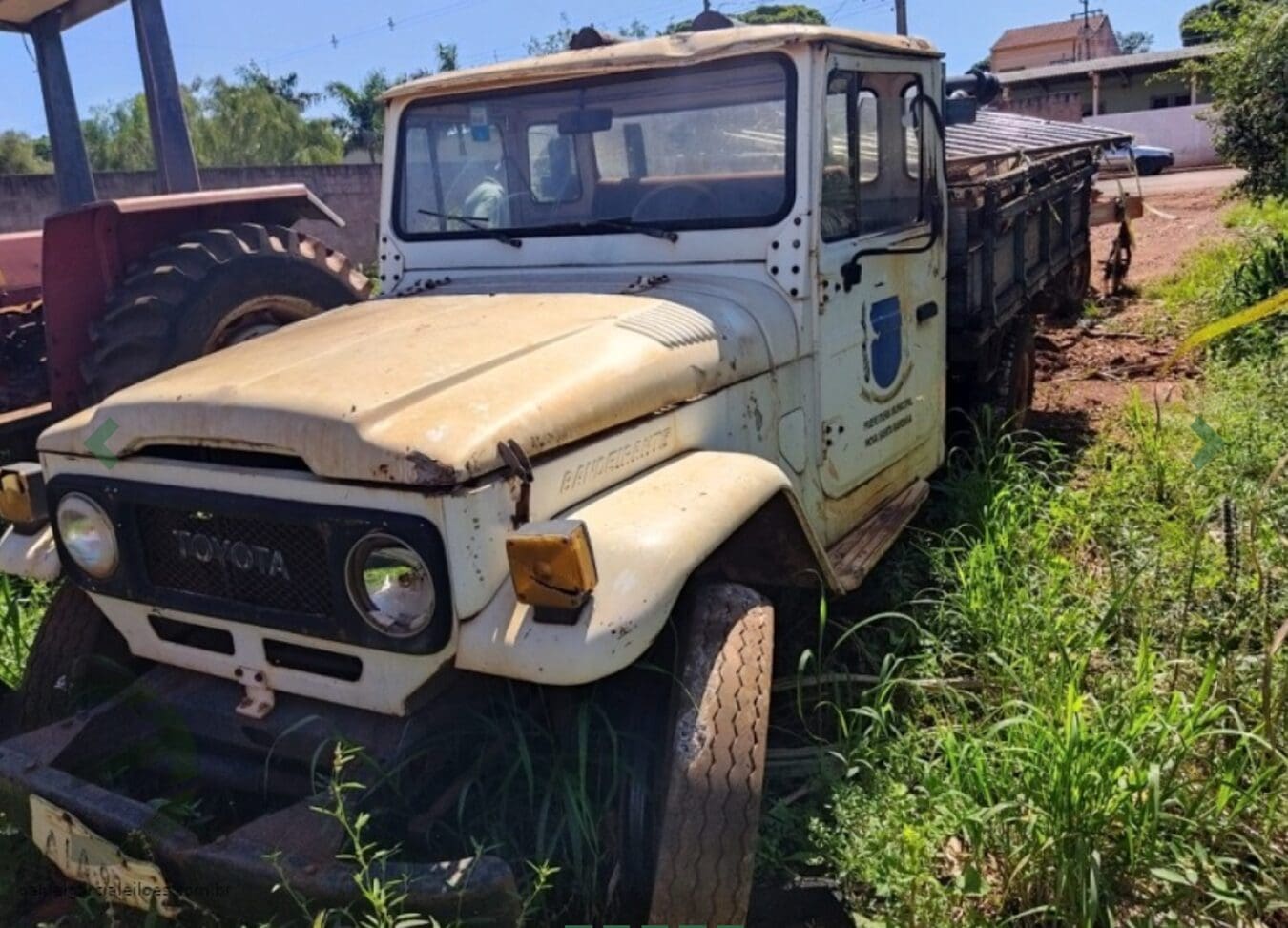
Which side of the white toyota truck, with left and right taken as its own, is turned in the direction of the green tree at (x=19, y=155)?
right

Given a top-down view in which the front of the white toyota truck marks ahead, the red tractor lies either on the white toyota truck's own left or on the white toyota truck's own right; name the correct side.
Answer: on the white toyota truck's own right

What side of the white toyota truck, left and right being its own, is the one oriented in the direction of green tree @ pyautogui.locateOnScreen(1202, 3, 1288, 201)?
back

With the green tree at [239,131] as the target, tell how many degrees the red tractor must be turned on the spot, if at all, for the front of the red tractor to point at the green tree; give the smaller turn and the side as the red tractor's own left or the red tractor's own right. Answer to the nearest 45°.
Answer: approximately 135° to the red tractor's own right

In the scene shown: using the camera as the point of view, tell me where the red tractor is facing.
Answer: facing the viewer and to the left of the viewer

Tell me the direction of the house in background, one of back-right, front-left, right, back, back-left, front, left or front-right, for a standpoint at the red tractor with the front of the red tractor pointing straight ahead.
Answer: back

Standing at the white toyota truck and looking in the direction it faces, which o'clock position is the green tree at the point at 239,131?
The green tree is roughly at 4 o'clock from the white toyota truck.

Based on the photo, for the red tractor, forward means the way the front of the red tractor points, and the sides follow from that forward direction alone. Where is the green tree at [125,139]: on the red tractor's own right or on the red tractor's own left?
on the red tractor's own right

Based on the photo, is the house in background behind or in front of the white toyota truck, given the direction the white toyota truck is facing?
behind
